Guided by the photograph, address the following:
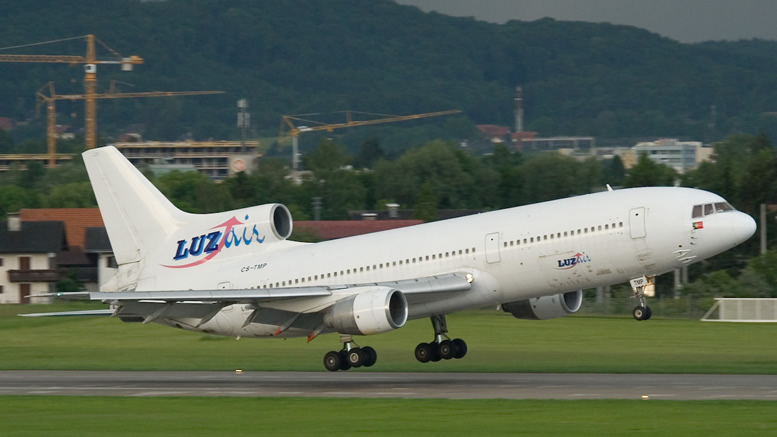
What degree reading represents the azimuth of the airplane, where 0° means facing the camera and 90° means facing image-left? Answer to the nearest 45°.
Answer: approximately 315°
